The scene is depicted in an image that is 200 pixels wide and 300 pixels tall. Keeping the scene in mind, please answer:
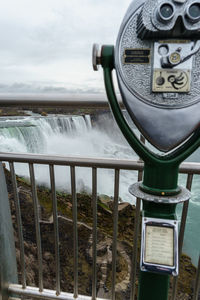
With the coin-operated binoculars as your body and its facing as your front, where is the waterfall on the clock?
The waterfall is roughly at 5 o'clock from the coin-operated binoculars.

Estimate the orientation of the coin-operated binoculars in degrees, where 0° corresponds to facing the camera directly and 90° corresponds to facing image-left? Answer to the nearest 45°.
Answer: approximately 0°
